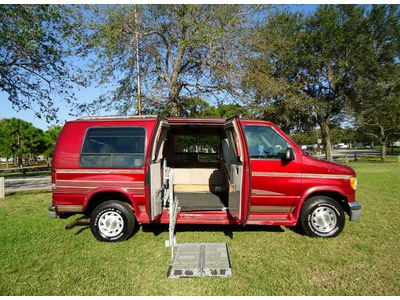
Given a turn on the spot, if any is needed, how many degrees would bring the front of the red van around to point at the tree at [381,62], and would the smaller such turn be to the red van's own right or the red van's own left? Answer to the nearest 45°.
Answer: approximately 45° to the red van's own left

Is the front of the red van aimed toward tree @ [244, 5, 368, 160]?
no

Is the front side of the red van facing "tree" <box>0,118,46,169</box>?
no

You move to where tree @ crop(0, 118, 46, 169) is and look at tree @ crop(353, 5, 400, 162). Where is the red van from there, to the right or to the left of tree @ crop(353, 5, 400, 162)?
right

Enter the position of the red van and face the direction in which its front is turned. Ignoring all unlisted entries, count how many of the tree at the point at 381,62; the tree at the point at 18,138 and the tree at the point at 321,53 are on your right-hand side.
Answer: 0

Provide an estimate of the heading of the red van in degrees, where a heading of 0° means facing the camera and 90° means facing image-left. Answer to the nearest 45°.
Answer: approximately 270°
